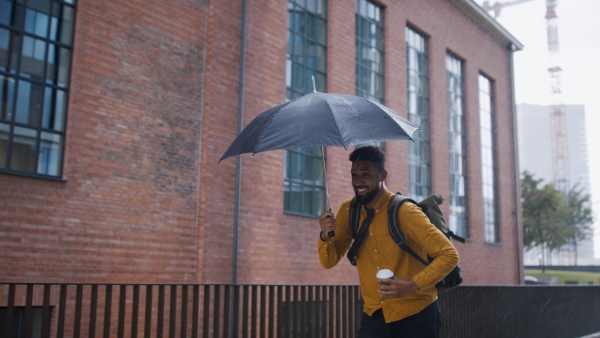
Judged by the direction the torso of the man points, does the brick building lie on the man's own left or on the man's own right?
on the man's own right

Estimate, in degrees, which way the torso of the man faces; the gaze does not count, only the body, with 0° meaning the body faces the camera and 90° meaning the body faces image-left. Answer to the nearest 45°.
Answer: approximately 45°

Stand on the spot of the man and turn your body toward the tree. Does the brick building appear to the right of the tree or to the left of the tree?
left
